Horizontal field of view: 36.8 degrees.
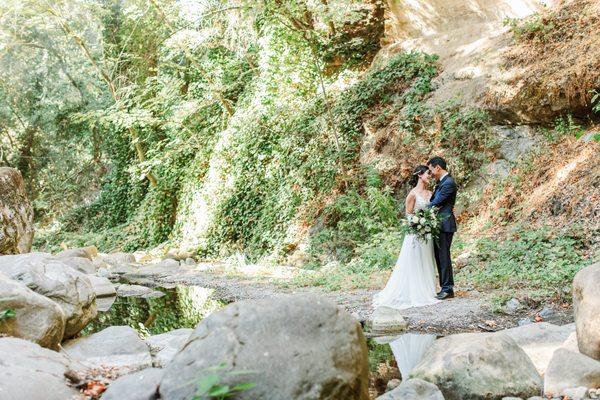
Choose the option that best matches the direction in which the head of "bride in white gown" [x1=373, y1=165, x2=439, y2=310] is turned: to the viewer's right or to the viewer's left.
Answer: to the viewer's right

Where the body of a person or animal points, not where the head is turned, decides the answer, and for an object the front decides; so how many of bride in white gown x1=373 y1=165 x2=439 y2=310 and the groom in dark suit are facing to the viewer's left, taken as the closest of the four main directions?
1

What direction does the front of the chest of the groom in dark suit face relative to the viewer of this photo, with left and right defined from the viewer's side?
facing to the left of the viewer

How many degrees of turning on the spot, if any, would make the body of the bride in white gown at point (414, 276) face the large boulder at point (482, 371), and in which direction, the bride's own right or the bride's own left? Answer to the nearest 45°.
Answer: approximately 45° to the bride's own right

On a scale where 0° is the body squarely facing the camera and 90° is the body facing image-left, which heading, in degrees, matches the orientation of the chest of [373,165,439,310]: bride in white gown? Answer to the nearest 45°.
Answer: approximately 315°

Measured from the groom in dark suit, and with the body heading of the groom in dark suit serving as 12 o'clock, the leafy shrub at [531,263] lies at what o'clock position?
The leafy shrub is roughly at 5 o'clock from the groom in dark suit.

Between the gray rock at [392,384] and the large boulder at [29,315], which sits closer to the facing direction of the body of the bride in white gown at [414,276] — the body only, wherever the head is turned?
the gray rock

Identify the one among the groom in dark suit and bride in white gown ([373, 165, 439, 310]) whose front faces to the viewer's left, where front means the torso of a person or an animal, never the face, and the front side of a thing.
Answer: the groom in dark suit

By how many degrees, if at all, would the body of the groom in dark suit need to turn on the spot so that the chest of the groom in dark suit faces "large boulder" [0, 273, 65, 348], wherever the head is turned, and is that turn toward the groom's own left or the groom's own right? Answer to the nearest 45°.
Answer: approximately 45° to the groom's own left

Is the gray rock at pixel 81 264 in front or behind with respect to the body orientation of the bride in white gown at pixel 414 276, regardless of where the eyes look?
behind
